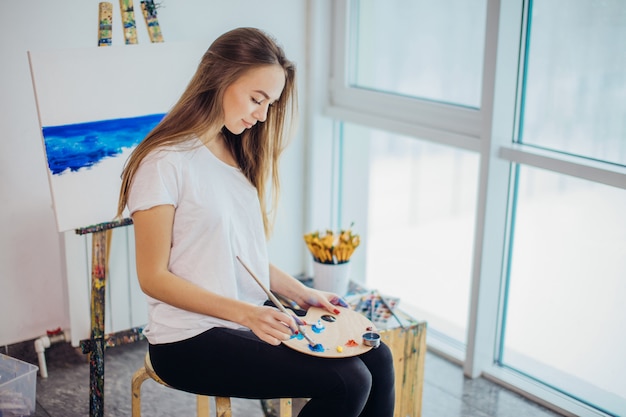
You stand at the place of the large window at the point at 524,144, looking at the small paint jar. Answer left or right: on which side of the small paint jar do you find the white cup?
right

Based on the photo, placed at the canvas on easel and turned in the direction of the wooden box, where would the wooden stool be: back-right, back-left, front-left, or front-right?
front-right

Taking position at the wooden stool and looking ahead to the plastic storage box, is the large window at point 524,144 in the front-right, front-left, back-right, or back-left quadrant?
back-right

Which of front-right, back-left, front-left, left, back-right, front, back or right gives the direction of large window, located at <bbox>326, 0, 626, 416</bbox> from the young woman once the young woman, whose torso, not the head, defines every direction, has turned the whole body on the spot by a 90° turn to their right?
back

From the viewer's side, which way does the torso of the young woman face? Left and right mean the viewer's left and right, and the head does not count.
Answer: facing the viewer and to the right of the viewer

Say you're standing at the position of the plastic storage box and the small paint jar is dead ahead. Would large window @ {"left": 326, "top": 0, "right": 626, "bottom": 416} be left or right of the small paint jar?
left

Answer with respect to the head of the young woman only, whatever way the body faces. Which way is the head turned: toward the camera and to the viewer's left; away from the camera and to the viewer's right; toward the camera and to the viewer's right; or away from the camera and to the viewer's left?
toward the camera and to the viewer's right

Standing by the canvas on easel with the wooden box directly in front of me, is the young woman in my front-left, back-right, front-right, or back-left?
front-right

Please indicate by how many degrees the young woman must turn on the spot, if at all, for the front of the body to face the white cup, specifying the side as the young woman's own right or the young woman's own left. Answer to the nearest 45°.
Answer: approximately 90° to the young woman's own left

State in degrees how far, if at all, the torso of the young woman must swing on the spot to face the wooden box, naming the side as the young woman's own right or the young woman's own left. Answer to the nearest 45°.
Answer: approximately 90° to the young woman's own left
